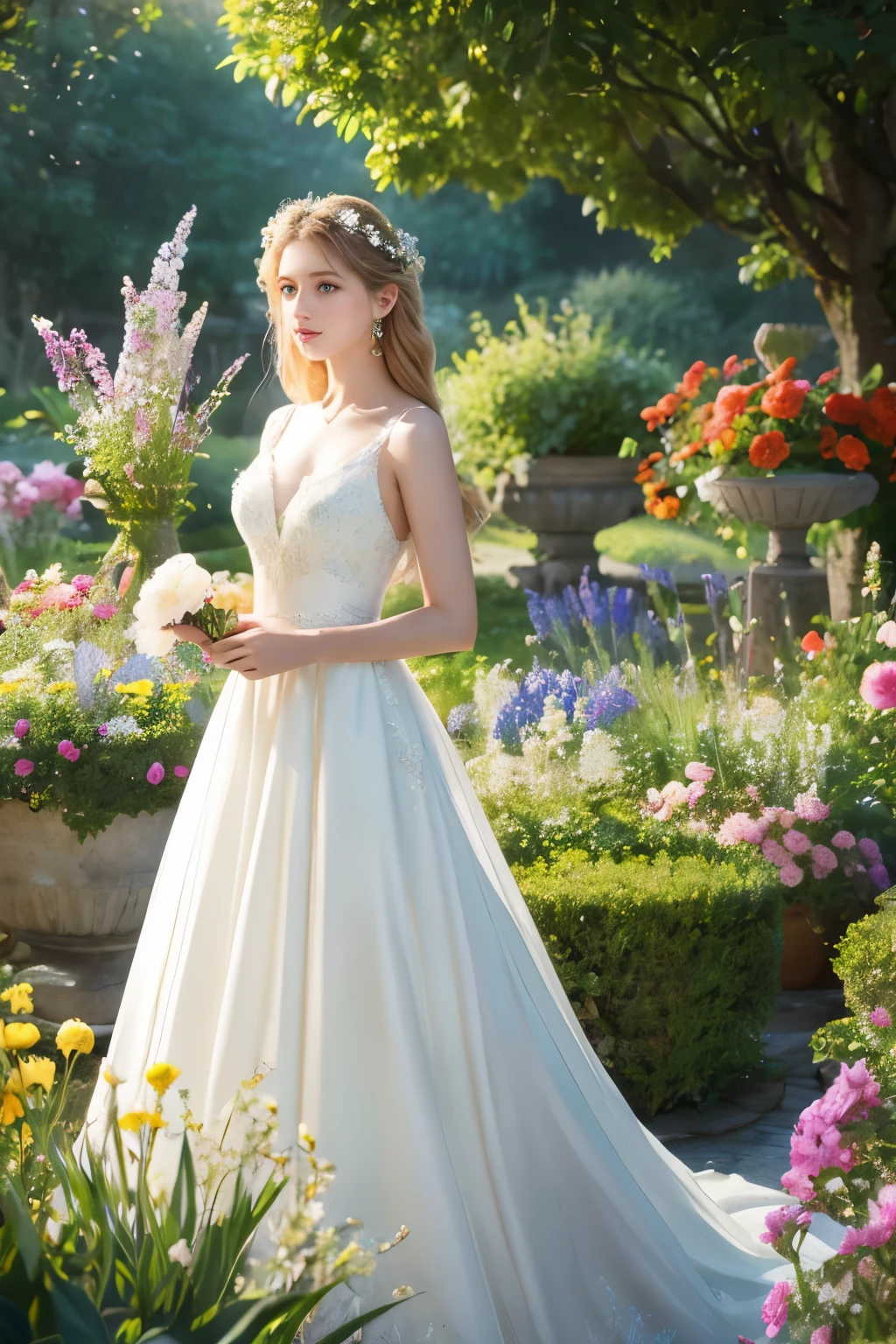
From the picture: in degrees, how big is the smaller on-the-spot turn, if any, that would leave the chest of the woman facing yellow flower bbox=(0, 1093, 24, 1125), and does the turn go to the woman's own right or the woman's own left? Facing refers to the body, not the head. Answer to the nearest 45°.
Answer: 0° — they already face it

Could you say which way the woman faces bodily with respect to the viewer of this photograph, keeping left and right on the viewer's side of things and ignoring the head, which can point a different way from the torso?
facing the viewer and to the left of the viewer

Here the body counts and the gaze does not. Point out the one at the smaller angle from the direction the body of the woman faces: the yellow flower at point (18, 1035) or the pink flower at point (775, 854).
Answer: the yellow flower

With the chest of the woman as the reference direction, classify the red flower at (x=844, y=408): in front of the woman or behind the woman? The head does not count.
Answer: behind

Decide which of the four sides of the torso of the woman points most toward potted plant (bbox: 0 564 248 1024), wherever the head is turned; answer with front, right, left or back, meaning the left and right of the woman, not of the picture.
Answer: right

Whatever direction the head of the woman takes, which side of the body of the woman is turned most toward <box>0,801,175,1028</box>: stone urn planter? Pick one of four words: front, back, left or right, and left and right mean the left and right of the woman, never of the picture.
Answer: right

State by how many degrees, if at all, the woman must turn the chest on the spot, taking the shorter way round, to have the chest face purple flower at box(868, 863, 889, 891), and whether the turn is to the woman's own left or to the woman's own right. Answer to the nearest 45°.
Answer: approximately 180°

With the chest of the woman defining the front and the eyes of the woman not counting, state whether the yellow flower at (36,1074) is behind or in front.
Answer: in front

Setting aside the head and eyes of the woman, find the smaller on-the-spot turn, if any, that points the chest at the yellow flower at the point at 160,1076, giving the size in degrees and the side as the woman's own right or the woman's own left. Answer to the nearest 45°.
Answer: approximately 45° to the woman's own left

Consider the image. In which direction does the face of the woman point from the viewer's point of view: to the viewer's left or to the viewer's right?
to the viewer's left

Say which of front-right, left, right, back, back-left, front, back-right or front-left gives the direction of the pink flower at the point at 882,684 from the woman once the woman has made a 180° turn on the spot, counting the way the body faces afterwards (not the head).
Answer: front

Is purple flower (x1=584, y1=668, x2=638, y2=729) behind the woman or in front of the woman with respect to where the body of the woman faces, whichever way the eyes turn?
behind

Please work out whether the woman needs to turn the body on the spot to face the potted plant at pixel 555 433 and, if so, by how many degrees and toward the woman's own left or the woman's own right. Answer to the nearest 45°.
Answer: approximately 135° to the woman's own right

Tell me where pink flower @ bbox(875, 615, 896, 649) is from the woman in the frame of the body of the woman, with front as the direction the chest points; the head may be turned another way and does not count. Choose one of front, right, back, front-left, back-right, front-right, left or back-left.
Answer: back

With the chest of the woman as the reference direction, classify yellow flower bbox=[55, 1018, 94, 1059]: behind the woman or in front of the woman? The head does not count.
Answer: in front

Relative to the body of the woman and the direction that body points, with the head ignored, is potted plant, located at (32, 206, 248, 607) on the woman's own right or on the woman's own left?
on the woman's own right
